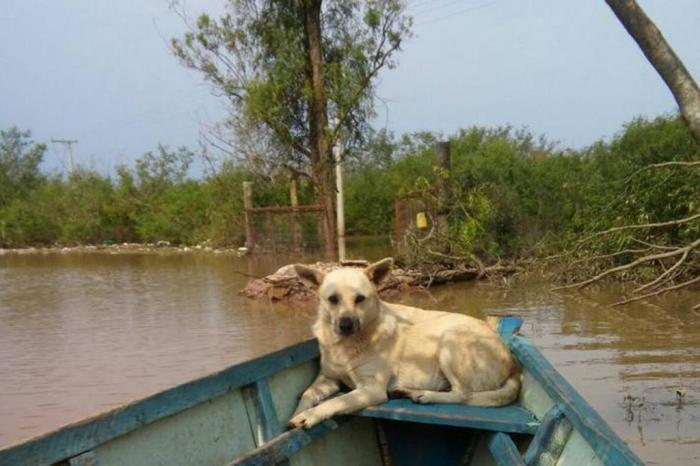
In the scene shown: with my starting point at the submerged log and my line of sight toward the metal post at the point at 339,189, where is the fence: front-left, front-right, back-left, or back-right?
front-left

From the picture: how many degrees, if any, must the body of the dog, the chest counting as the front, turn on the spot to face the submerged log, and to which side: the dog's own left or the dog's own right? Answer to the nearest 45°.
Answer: approximately 135° to the dog's own right

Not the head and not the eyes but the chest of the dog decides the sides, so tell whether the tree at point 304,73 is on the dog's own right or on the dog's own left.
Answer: on the dog's own right

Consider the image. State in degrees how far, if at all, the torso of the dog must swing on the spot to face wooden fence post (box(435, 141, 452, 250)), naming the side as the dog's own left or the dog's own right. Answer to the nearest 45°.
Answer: approximately 135° to the dog's own right

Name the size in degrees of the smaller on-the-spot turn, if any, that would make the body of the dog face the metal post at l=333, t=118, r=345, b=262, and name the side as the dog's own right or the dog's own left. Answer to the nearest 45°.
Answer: approximately 135° to the dog's own right

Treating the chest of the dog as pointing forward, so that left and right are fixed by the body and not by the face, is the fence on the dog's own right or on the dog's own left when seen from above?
on the dog's own right
